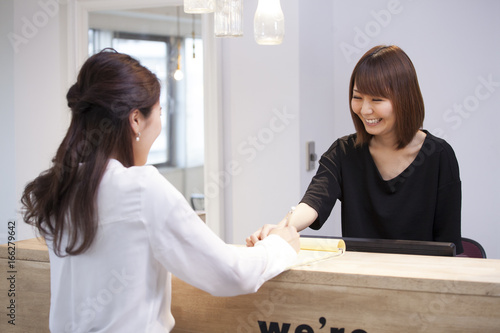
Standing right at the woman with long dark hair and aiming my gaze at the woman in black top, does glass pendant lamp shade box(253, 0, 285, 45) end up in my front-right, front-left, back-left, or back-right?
front-left

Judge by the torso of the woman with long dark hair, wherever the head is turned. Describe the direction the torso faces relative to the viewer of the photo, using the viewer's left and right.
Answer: facing away from the viewer and to the right of the viewer

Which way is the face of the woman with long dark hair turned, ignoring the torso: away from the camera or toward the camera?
away from the camera

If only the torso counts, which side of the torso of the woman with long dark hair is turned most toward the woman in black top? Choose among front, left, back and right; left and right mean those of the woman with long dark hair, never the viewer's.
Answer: front

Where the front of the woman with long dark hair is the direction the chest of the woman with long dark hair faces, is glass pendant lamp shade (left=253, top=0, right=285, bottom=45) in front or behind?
in front

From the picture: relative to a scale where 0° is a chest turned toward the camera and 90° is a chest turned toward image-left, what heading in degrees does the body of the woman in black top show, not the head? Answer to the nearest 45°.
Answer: approximately 45°

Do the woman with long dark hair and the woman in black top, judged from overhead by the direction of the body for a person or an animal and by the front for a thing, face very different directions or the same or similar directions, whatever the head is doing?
very different directions

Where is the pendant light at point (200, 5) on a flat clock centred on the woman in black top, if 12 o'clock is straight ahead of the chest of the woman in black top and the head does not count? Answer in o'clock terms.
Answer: The pendant light is roughly at 1 o'clock from the woman in black top.

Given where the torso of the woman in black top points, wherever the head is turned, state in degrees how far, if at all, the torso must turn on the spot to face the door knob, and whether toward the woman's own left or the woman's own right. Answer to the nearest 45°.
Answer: approximately 135° to the woman's own right

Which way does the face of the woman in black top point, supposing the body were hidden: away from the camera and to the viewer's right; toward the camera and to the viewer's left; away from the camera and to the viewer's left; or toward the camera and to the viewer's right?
toward the camera and to the viewer's left
